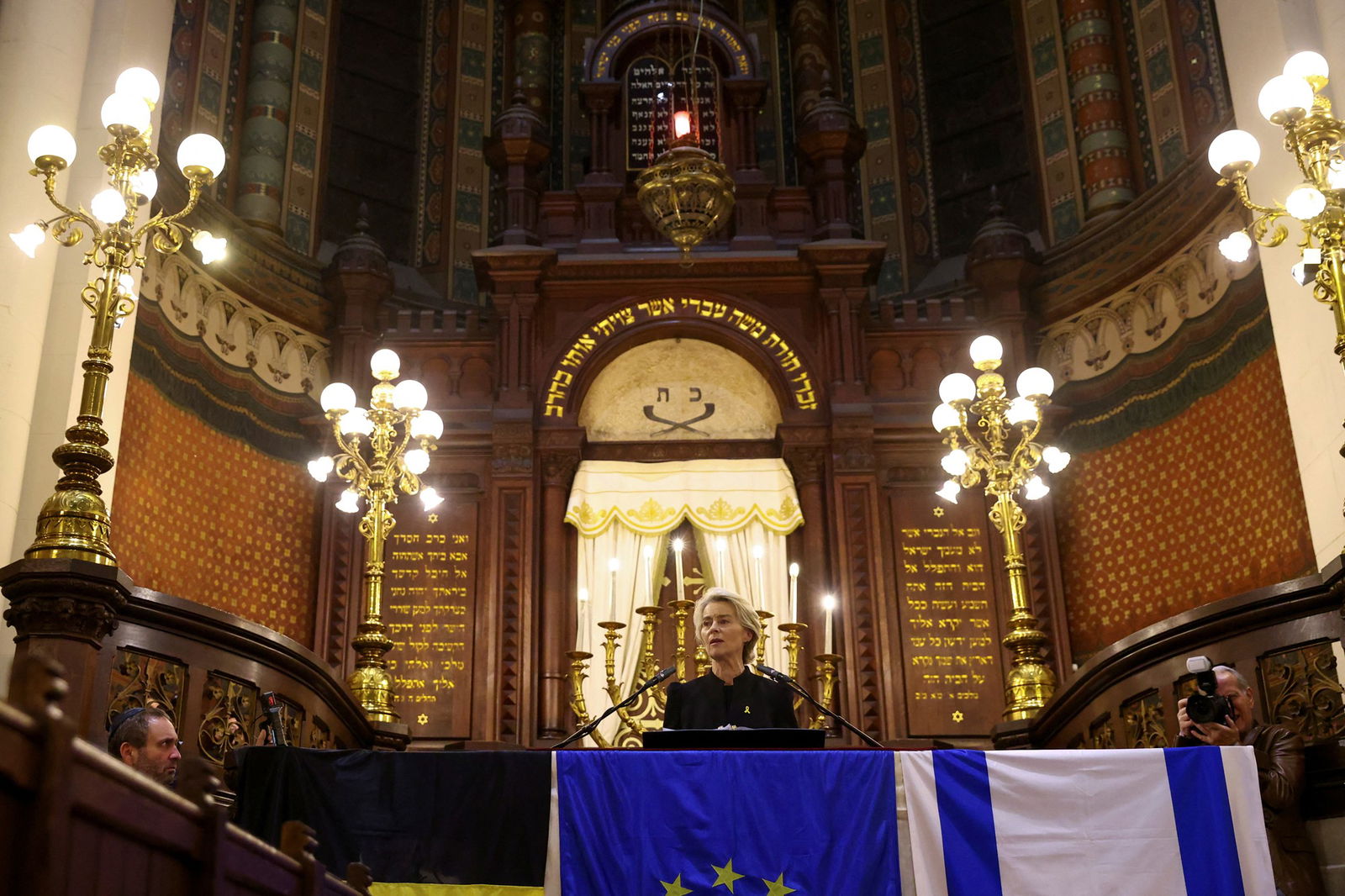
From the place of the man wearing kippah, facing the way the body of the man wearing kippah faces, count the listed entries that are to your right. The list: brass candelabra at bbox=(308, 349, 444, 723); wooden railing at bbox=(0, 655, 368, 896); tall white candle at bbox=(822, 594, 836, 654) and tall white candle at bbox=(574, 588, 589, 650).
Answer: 1

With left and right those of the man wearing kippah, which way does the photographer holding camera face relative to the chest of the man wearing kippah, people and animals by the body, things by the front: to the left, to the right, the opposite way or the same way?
the opposite way

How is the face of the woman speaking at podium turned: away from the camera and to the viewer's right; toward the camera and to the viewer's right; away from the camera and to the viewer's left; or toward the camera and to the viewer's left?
toward the camera and to the viewer's left

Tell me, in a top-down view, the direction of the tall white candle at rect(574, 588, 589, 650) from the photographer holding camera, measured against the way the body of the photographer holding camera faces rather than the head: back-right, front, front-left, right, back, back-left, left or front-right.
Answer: right

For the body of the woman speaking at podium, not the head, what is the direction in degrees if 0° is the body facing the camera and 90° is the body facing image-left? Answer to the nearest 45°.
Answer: approximately 0°

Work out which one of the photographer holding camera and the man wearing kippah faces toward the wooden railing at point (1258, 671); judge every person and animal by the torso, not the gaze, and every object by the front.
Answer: the man wearing kippah

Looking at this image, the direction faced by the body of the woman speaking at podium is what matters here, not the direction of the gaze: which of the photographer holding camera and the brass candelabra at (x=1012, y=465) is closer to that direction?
the photographer holding camera

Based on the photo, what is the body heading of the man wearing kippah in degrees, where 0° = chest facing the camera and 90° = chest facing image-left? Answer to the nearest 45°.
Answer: approximately 270°
